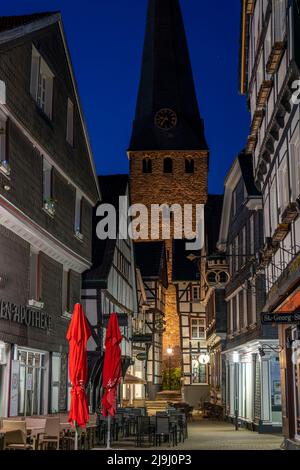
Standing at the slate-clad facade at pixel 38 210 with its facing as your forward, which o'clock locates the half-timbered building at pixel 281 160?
The half-timbered building is roughly at 12 o'clock from the slate-clad facade.

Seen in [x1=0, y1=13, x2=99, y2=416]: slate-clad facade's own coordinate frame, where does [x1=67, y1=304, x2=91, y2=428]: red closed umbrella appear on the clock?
The red closed umbrella is roughly at 1 o'clock from the slate-clad facade.

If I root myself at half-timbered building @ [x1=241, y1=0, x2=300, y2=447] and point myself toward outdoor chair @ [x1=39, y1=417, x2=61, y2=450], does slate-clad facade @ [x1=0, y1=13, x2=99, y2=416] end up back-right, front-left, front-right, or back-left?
front-right

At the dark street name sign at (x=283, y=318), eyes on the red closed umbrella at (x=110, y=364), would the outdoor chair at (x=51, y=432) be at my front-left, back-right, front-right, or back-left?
front-left

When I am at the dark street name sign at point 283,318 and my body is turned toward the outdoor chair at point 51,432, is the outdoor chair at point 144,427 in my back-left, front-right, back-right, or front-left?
front-right

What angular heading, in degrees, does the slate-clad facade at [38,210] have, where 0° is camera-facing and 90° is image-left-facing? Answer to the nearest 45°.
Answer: approximately 315°
